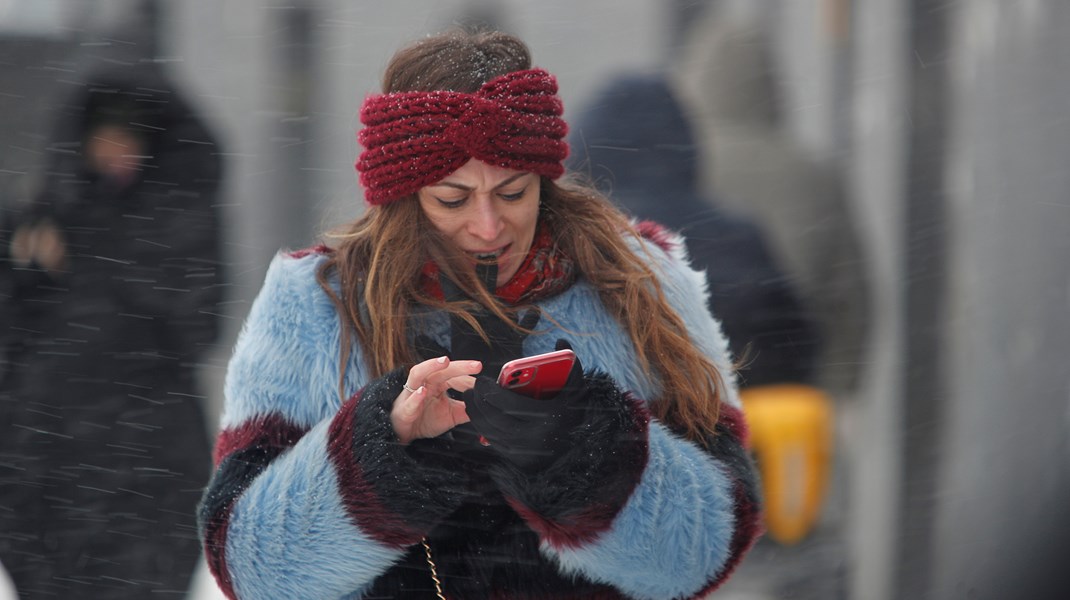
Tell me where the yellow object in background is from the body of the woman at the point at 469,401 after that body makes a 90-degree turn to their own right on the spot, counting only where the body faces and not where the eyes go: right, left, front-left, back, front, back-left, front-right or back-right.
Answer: back-right

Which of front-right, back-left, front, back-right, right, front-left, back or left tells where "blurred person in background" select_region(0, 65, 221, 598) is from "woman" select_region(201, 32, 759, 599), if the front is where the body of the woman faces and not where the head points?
back-right

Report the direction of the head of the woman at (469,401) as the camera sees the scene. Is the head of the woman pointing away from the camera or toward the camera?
toward the camera

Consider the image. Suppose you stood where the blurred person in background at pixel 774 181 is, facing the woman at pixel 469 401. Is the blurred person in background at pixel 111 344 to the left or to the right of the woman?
right

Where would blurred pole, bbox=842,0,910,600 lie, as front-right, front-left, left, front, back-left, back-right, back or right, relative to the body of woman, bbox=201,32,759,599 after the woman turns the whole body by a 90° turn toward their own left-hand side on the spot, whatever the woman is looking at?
front-left

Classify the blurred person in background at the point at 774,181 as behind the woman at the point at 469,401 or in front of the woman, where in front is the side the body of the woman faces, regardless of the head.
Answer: behind

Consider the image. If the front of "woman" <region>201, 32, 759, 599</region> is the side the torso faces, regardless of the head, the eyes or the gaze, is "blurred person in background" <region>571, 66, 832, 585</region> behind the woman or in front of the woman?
behind

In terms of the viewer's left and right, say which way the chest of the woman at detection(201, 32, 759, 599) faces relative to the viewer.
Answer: facing the viewer
